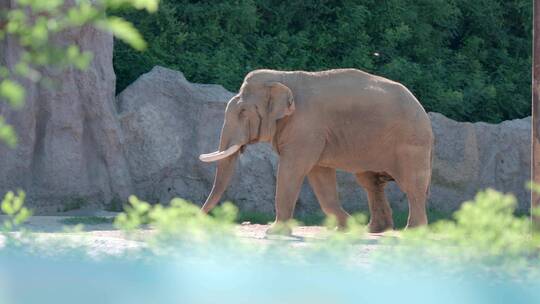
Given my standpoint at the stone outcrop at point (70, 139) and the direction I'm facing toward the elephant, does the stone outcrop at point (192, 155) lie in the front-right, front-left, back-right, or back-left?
front-left

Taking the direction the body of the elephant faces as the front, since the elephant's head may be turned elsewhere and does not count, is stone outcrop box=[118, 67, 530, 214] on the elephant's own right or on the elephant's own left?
on the elephant's own right

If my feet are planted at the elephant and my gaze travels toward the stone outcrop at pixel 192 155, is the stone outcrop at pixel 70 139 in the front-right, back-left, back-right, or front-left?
front-left

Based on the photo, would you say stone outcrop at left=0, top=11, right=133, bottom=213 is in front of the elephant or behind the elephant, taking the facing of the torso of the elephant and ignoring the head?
in front

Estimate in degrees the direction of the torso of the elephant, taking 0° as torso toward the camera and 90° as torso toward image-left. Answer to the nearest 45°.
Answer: approximately 90°
